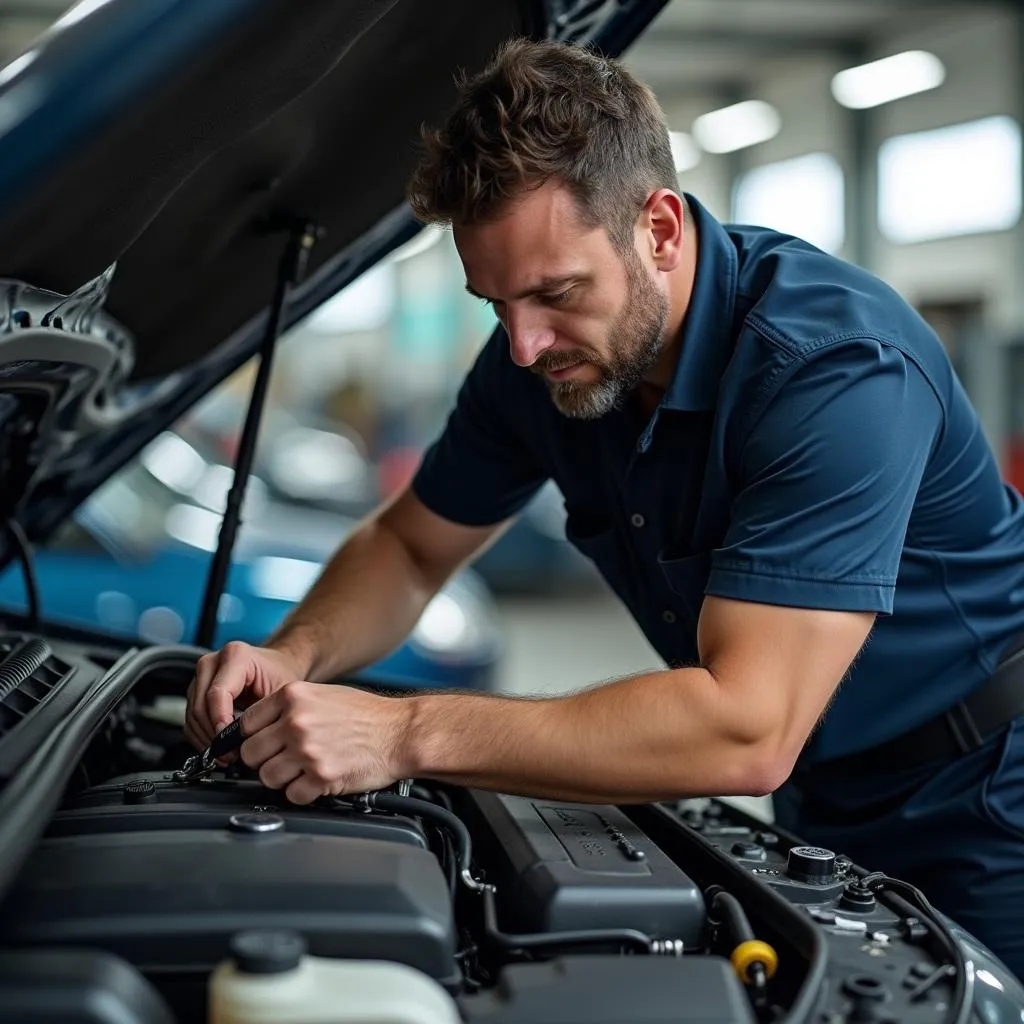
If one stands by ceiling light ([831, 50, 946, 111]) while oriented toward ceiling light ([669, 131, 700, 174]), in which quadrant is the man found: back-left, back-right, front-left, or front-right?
back-left

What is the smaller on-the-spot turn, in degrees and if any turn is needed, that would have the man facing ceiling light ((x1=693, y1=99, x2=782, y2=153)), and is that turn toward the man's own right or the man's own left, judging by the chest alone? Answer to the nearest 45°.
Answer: approximately 135° to the man's own right

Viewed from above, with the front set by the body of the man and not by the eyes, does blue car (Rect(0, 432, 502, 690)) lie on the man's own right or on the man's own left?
on the man's own right

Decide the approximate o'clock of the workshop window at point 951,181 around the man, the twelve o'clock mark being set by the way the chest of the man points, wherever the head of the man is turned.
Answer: The workshop window is roughly at 5 o'clock from the man.

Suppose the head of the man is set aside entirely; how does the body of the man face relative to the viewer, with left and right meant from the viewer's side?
facing the viewer and to the left of the viewer

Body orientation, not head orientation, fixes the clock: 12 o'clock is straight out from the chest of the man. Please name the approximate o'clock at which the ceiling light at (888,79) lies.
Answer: The ceiling light is roughly at 5 o'clock from the man.

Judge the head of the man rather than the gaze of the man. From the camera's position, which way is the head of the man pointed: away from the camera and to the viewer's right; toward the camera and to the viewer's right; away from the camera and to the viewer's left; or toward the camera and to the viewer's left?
toward the camera and to the viewer's left
